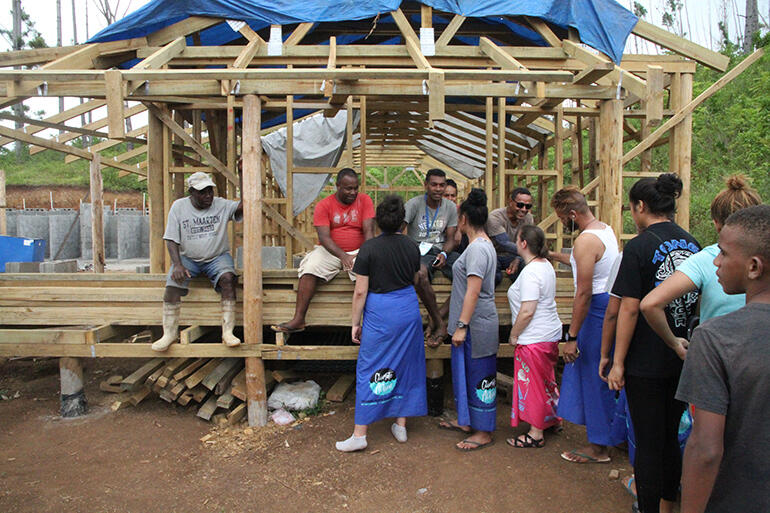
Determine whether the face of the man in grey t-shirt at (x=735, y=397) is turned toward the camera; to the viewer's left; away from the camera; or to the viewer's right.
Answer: to the viewer's left

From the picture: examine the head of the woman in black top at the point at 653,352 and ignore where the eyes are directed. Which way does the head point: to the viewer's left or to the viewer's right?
to the viewer's left

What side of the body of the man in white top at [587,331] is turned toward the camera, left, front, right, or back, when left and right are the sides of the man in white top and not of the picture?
left

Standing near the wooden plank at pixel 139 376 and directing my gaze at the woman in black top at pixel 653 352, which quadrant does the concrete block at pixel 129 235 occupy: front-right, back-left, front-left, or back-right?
back-left

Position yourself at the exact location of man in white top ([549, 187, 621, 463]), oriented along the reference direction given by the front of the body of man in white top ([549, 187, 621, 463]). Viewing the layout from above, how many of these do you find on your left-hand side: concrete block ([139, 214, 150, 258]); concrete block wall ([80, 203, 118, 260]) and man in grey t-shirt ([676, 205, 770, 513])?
1

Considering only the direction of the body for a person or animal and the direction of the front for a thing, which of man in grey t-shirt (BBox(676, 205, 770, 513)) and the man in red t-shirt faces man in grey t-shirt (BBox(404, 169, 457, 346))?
man in grey t-shirt (BBox(676, 205, 770, 513))

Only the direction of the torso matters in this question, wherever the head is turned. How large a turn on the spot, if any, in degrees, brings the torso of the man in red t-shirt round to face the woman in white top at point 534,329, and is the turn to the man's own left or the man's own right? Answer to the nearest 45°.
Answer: approximately 45° to the man's own left

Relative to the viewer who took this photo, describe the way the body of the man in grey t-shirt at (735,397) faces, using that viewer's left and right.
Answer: facing away from the viewer and to the left of the viewer
